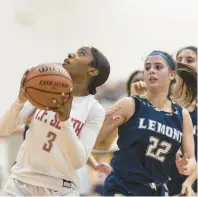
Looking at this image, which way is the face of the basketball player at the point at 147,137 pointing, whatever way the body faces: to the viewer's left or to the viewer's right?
to the viewer's left

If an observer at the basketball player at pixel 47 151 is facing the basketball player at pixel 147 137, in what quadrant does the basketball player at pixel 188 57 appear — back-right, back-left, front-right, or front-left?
front-left

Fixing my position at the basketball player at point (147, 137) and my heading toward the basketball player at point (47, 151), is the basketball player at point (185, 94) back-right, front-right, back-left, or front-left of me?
back-right
